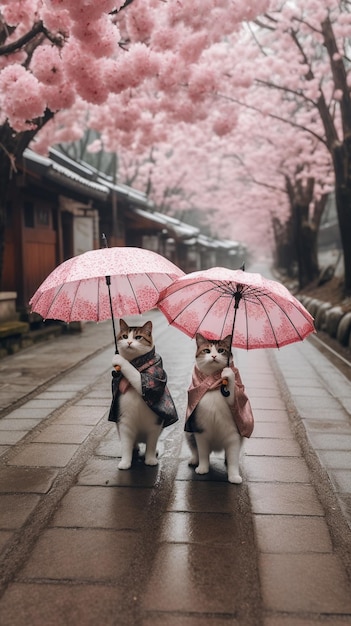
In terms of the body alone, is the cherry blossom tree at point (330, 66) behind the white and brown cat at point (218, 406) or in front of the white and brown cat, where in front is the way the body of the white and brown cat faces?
behind

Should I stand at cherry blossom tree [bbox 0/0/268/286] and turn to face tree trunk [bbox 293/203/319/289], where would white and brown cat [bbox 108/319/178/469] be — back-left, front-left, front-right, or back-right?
back-right

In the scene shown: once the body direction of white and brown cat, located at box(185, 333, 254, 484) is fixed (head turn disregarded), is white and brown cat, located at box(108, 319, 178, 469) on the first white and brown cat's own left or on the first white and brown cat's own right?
on the first white and brown cat's own right

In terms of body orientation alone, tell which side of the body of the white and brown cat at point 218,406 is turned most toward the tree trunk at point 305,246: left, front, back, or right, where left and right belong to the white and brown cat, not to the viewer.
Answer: back

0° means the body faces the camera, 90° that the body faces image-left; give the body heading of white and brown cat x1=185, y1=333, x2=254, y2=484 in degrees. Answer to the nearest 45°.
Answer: approximately 0°

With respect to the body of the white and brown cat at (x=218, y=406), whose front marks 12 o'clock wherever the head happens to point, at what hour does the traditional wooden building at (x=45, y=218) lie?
The traditional wooden building is roughly at 5 o'clock from the white and brown cat.

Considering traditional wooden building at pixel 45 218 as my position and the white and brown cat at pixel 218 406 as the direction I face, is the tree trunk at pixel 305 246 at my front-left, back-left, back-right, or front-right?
back-left
